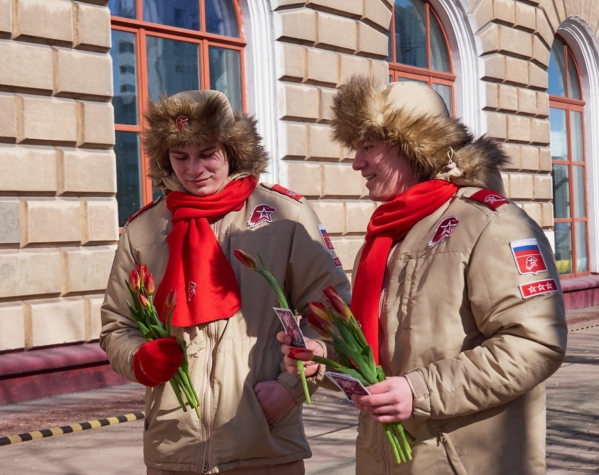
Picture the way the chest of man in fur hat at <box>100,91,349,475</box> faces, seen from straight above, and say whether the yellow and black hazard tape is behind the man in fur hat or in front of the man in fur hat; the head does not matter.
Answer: behind

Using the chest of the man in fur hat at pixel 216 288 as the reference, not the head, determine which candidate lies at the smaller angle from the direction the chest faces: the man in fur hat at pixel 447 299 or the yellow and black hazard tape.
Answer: the man in fur hat

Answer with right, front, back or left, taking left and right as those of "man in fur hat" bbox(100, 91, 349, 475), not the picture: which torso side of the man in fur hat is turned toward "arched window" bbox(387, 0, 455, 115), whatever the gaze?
back

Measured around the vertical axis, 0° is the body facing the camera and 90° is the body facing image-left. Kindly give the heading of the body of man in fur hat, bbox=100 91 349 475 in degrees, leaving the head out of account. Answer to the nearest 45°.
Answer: approximately 0°

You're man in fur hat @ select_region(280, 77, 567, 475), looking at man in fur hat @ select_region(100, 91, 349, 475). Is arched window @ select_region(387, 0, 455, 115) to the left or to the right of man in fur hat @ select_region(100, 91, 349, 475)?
right

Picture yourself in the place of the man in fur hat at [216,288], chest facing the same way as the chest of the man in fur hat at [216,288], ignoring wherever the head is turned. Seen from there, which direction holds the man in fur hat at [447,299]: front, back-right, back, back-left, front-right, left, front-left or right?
front-left

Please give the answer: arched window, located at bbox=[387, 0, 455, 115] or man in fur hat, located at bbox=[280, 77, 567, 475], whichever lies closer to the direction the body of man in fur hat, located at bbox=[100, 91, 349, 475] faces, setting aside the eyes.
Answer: the man in fur hat
